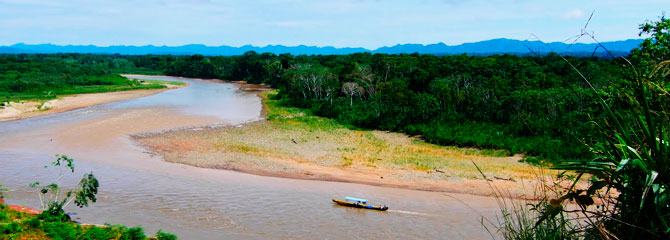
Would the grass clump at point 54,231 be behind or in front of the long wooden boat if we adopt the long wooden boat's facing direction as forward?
in front

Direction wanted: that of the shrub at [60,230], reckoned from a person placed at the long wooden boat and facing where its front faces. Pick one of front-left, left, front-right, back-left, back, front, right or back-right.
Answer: front-left

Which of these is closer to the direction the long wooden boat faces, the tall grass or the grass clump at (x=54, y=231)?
the grass clump

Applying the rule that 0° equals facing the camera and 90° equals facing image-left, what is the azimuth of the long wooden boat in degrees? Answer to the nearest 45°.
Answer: approximately 90°

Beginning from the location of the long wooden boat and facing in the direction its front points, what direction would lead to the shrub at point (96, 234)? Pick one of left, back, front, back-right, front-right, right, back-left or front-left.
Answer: front-left

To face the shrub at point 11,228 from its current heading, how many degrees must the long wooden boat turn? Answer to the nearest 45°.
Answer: approximately 45° to its left
